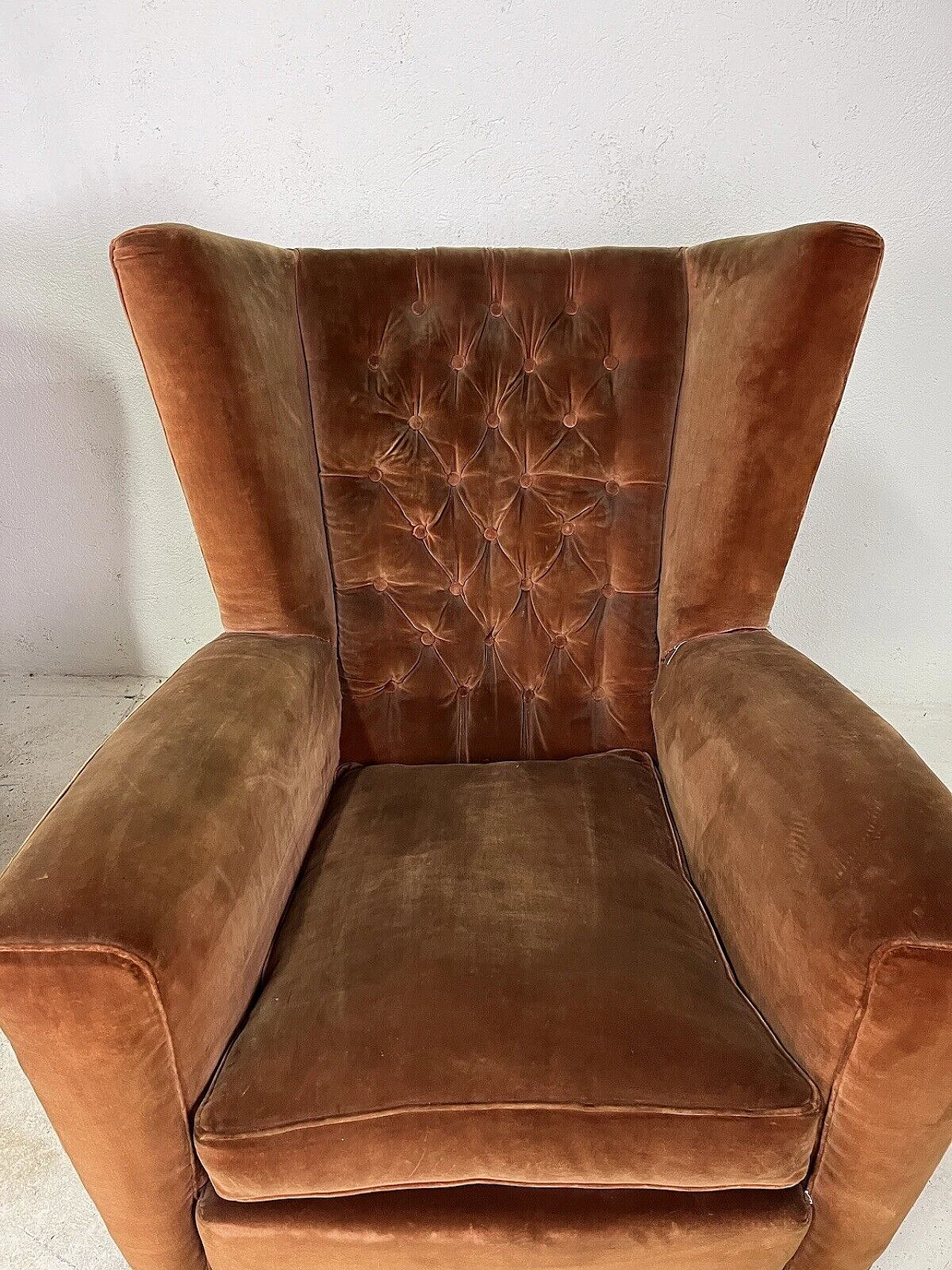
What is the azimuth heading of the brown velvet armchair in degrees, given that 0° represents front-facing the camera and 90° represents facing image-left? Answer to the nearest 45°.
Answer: approximately 0°
